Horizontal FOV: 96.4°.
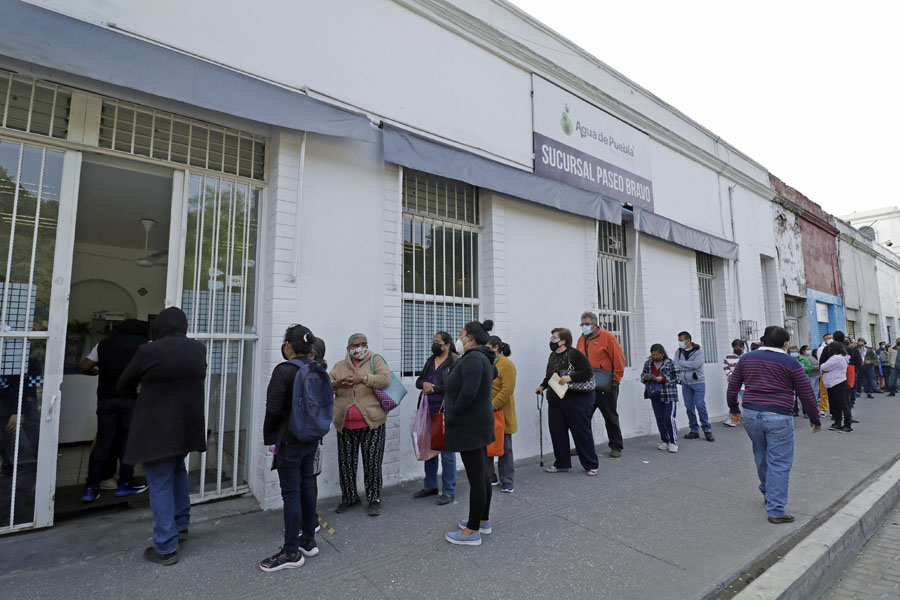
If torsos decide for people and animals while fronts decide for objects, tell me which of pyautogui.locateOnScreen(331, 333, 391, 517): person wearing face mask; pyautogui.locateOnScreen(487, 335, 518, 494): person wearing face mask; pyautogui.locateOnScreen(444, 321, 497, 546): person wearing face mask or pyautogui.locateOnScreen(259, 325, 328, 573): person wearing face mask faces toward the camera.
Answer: pyautogui.locateOnScreen(331, 333, 391, 517): person wearing face mask

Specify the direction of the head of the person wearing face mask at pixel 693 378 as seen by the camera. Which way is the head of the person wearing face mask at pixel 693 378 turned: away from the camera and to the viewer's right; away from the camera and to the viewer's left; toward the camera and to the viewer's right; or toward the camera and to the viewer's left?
toward the camera and to the viewer's left

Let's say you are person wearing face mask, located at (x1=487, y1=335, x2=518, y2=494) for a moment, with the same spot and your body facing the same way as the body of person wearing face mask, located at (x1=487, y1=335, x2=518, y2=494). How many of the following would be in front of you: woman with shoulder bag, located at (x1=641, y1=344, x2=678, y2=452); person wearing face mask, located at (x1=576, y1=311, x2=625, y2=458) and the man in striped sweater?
0

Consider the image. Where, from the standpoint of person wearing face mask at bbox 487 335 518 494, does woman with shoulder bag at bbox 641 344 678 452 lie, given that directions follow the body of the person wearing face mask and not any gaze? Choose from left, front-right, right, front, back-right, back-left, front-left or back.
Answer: back-right

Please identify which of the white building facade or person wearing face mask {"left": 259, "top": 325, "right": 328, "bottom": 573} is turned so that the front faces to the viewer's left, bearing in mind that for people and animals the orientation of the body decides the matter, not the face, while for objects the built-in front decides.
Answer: the person wearing face mask

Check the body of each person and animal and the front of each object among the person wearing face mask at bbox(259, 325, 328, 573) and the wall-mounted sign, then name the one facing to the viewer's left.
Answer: the person wearing face mask

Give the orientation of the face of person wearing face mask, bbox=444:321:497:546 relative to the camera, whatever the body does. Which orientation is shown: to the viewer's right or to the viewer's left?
to the viewer's left

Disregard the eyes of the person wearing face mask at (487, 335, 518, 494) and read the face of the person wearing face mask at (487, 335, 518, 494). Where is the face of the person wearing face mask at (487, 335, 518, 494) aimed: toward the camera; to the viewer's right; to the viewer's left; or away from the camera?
to the viewer's left

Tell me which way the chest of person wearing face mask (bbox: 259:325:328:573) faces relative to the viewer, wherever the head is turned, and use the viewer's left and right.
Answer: facing to the left of the viewer

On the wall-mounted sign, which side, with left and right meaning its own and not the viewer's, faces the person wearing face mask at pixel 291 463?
right

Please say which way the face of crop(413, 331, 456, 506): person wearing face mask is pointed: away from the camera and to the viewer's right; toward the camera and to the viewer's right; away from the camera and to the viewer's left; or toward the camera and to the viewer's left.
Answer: toward the camera and to the viewer's left

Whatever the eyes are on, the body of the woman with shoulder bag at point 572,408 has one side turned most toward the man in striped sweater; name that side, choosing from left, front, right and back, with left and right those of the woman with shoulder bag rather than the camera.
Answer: left

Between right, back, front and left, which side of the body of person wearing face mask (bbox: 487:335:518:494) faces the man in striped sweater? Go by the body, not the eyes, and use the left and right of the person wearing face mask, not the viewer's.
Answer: back

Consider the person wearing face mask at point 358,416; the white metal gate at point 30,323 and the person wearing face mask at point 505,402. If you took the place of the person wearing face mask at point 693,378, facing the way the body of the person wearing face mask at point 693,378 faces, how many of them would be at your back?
0
